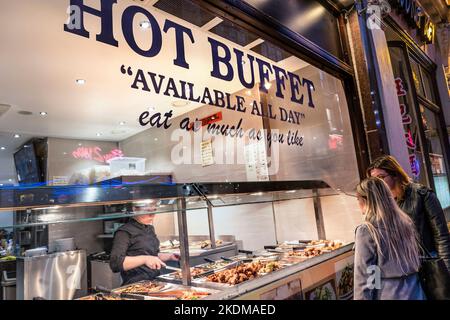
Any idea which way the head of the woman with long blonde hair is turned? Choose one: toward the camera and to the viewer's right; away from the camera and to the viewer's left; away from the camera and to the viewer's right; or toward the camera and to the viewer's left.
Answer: away from the camera and to the viewer's left

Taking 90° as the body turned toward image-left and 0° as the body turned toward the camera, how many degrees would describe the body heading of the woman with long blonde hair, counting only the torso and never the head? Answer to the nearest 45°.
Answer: approximately 135°

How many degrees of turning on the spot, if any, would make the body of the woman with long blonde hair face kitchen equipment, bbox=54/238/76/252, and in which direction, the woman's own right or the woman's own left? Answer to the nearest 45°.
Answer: approximately 45° to the woman's own left

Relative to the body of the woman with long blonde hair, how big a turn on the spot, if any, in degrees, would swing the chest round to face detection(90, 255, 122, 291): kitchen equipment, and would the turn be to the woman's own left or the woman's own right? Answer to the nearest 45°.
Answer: approximately 45° to the woman's own left

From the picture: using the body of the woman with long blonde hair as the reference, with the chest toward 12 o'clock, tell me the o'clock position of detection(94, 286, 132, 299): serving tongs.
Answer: The serving tongs is roughly at 10 o'clock from the woman with long blonde hair.

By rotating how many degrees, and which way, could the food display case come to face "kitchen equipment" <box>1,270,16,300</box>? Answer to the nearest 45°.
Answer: approximately 135° to its right

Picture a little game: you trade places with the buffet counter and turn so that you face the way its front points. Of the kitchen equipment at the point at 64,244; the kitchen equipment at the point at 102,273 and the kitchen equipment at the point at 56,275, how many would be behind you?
3

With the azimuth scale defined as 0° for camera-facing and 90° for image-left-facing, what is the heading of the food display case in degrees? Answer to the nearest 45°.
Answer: approximately 315°

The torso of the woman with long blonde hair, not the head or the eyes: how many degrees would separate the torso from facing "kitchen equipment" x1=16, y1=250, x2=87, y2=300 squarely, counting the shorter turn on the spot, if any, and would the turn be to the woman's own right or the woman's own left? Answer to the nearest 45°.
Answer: approximately 45° to the woman's own left
